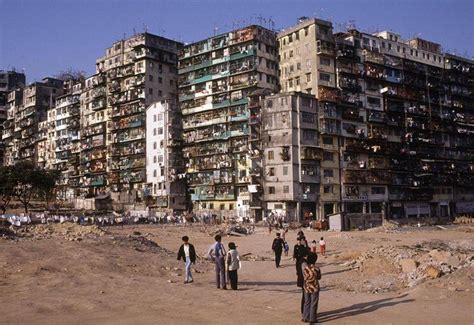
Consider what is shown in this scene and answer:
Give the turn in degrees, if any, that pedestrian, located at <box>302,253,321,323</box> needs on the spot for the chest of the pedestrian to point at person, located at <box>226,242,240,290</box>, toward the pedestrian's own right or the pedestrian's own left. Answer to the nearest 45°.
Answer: approximately 45° to the pedestrian's own left

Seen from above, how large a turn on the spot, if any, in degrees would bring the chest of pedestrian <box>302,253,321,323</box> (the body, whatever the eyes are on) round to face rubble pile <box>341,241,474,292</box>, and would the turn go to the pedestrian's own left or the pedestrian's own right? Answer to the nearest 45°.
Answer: approximately 45° to the pedestrian's own right

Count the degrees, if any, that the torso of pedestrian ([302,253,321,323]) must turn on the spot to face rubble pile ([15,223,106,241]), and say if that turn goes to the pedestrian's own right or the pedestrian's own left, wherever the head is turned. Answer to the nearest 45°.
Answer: approximately 45° to the pedestrian's own left

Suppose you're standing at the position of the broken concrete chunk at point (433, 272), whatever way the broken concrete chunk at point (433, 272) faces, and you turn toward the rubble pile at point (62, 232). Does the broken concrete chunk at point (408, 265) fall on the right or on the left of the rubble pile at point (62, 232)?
right

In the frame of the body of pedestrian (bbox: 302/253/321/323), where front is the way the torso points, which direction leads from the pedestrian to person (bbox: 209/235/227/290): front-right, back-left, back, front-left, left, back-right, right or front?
front-left

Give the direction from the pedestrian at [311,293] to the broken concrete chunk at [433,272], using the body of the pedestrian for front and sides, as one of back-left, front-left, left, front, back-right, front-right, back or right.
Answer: front-right

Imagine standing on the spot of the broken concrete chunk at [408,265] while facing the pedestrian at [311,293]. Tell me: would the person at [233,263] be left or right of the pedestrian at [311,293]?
right

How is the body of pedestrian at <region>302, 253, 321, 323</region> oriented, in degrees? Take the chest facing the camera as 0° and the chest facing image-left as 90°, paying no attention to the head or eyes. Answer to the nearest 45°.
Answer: approximately 180°
